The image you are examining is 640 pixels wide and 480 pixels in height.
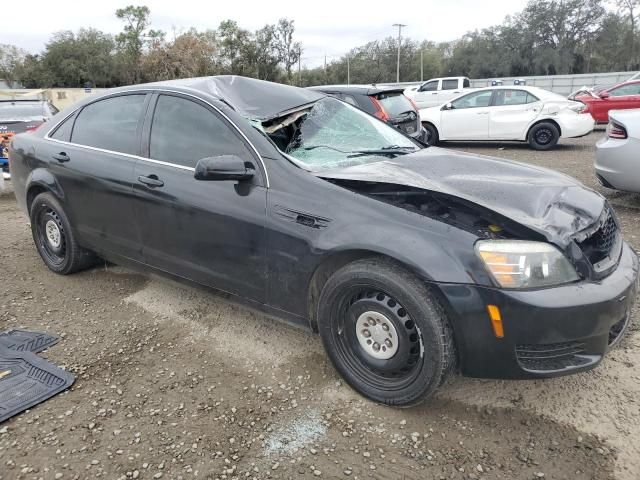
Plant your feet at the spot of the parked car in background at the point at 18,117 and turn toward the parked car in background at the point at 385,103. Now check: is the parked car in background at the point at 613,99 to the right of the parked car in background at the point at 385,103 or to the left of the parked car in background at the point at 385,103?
left

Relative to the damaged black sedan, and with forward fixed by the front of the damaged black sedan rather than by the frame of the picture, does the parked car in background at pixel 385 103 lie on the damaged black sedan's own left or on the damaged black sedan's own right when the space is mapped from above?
on the damaged black sedan's own left

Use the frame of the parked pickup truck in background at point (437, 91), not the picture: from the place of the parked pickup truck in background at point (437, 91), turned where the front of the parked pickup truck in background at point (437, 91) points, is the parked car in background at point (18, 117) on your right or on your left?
on your left

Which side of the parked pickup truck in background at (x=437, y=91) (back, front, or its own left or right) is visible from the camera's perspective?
left

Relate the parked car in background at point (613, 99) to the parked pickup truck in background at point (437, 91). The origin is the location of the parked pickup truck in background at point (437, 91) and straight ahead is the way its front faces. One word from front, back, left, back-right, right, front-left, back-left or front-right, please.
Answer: back-left

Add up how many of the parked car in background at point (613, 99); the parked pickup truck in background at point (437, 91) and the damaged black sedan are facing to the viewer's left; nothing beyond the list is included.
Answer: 2

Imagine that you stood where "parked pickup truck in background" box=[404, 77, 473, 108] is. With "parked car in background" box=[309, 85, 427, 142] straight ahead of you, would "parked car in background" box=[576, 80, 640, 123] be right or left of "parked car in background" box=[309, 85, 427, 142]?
left

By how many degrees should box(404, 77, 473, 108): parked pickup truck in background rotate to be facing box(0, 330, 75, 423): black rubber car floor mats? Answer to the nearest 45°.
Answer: approximately 90° to its left

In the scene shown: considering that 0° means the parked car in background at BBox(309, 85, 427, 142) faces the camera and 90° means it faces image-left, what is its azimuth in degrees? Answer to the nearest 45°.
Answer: approximately 135°

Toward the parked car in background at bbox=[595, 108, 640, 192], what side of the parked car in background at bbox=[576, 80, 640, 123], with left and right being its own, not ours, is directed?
left

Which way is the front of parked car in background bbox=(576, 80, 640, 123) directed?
to the viewer's left
